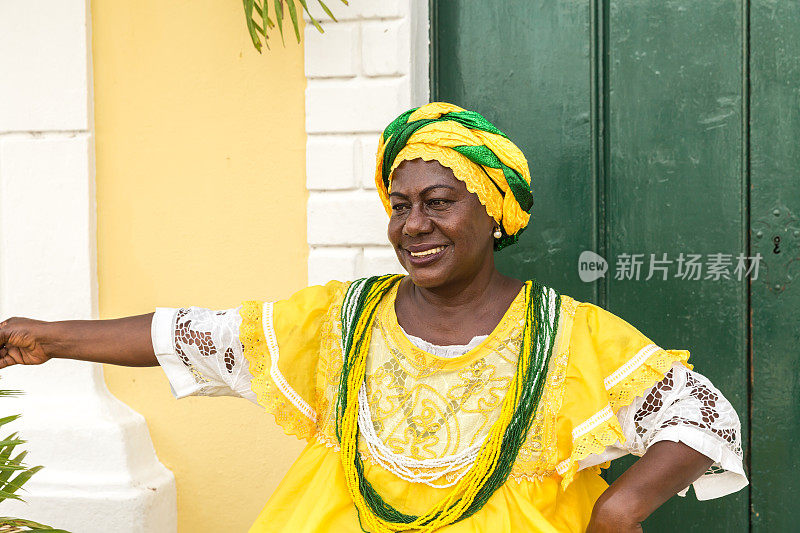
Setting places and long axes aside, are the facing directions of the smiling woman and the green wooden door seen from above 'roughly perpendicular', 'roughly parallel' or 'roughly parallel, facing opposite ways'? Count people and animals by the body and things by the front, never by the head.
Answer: roughly parallel

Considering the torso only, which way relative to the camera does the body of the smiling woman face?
toward the camera

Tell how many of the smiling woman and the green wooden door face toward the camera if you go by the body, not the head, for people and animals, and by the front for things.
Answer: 2

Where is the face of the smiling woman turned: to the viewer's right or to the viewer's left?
to the viewer's left

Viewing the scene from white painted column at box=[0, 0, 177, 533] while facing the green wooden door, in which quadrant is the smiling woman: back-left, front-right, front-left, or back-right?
front-right

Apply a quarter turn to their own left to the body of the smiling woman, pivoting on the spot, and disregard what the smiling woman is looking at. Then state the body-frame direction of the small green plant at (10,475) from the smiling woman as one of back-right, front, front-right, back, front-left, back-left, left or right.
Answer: back

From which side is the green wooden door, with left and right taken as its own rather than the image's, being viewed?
front

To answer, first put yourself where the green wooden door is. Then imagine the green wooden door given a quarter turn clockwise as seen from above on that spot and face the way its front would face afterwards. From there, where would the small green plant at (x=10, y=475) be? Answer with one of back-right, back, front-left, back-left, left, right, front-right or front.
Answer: front-left

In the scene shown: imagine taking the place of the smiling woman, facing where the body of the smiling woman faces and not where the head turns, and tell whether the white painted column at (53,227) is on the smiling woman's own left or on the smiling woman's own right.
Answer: on the smiling woman's own right

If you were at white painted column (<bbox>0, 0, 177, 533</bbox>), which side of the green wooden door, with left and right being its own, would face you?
right
